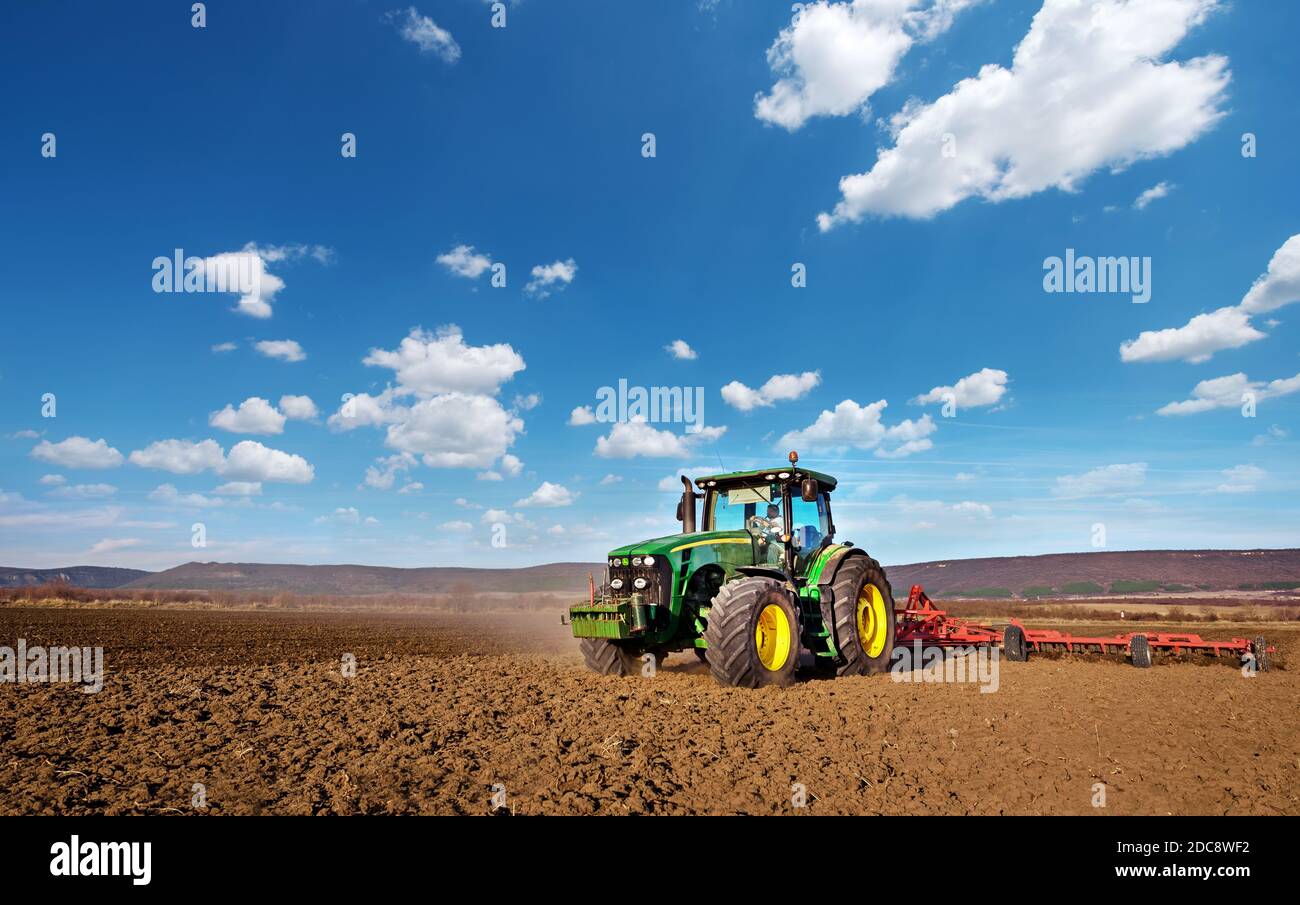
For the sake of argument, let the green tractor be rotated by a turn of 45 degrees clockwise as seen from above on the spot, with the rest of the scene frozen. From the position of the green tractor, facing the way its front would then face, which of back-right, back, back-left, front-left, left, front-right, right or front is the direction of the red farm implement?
back-right

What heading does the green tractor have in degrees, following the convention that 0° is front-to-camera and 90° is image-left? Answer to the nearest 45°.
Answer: approximately 45°

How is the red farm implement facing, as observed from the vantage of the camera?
facing the viewer and to the left of the viewer
